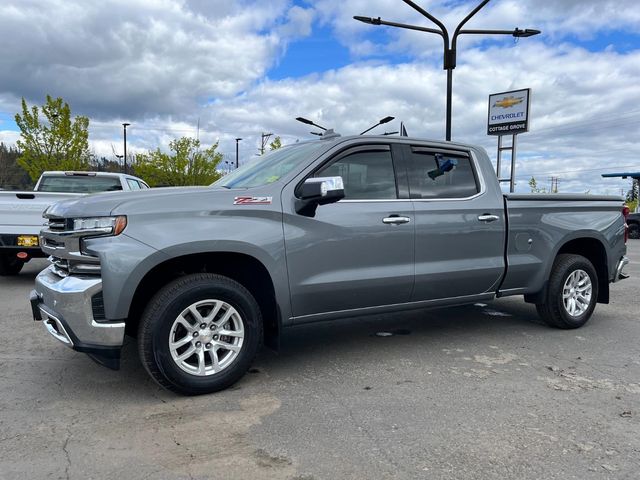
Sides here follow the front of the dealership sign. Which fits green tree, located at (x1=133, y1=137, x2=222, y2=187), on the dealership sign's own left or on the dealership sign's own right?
on the dealership sign's own right

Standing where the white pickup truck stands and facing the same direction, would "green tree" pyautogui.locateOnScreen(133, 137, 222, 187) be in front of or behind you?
in front

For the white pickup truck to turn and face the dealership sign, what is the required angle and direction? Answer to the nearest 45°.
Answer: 0° — it already faces it

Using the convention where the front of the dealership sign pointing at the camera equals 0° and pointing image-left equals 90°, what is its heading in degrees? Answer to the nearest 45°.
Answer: approximately 45°

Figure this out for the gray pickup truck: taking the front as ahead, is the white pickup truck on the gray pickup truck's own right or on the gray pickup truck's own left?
on the gray pickup truck's own right

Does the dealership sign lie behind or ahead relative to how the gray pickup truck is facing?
behind

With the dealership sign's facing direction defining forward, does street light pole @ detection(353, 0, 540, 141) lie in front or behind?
in front

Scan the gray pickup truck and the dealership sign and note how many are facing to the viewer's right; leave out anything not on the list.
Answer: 0

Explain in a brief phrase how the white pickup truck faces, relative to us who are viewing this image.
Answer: facing away from the viewer and to the right of the viewer

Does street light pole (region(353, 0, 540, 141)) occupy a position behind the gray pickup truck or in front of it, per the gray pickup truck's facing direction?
behind
